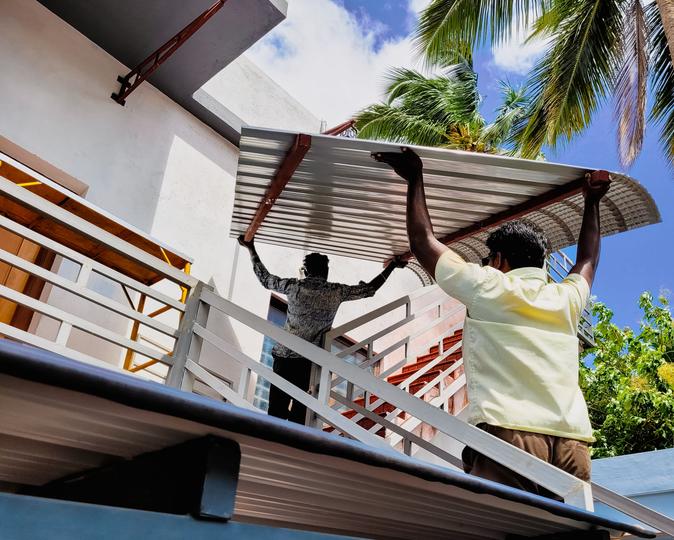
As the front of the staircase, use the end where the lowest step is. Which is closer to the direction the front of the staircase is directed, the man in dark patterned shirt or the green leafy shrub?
the man in dark patterned shirt

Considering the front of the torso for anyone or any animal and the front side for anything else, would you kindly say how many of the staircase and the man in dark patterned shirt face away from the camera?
1

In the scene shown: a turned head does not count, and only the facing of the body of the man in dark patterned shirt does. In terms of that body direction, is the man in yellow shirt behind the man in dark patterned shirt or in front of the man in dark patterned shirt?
behind

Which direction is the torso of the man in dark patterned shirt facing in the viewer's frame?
away from the camera

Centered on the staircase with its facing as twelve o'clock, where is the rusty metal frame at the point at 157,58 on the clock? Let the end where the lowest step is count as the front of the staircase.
The rusty metal frame is roughly at 12 o'clock from the staircase.

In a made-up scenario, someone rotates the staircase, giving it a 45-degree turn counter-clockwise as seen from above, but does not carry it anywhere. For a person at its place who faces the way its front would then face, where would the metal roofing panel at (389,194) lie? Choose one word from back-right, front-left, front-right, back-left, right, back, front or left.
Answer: front

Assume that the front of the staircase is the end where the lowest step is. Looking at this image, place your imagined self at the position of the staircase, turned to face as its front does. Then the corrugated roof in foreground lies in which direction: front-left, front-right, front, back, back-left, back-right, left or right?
front-left

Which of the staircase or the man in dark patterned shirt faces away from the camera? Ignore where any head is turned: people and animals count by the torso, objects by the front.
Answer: the man in dark patterned shirt

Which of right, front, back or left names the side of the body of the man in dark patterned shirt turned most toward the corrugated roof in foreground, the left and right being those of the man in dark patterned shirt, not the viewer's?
back

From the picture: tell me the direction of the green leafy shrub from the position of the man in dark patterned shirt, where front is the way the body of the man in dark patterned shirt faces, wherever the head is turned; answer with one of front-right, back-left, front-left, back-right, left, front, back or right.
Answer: front-right

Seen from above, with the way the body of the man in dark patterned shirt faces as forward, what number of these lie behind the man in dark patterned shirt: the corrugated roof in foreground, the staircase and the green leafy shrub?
1

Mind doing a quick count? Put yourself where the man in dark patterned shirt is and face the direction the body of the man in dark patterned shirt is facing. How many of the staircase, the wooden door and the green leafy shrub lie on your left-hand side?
1

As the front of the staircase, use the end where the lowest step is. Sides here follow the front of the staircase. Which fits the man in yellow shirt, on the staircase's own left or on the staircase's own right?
on the staircase's own left
